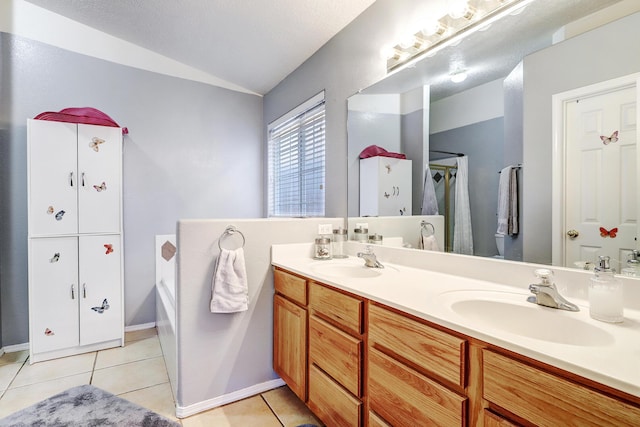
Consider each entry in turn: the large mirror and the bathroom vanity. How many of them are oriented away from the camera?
0

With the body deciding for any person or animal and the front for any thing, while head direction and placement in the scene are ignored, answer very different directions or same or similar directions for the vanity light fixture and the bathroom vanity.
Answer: same or similar directions

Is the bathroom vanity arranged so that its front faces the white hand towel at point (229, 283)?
no

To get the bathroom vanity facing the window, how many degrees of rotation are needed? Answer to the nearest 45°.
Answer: approximately 90° to its right

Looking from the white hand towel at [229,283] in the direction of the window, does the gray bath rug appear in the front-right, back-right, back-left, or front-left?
back-left

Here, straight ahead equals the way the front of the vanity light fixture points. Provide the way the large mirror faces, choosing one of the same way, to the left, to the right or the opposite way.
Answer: the same way

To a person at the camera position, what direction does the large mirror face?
facing the viewer and to the left of the viewer

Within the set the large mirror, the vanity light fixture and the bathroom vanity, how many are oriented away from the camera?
0

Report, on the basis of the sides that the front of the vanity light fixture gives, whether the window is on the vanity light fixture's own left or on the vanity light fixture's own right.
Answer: on the vanity light fixture's own right

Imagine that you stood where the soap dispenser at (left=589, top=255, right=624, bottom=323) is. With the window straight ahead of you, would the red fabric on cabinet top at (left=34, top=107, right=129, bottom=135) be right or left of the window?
left

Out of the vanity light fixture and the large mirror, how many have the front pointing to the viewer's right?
0

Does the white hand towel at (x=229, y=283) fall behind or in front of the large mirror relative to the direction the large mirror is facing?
in front

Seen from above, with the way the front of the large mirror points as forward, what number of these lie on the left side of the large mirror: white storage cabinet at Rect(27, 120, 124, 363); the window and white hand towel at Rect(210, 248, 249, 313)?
0

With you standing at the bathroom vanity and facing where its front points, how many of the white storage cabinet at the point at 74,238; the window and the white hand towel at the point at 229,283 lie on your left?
0

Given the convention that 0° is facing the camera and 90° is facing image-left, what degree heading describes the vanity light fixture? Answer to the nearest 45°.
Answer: approximately 45°
